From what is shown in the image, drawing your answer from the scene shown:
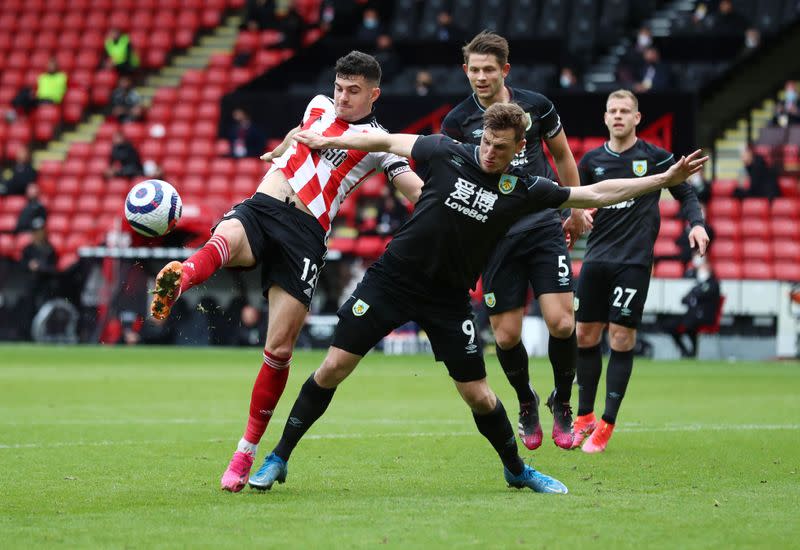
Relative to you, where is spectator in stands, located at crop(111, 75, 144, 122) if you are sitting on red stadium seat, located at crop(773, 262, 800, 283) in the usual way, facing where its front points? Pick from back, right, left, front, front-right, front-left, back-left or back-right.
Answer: right

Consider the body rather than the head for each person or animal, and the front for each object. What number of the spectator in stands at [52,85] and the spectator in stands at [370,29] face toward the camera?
2

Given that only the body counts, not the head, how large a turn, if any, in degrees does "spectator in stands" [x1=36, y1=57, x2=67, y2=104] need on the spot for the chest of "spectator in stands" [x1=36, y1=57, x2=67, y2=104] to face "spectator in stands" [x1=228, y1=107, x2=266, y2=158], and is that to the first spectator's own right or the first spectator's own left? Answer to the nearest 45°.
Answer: approximately 45° to the first spectator's own left

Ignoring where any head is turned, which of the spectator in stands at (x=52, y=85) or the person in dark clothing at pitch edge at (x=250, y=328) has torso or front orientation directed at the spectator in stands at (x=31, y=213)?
the spectator in stands at (x=52, y=85)

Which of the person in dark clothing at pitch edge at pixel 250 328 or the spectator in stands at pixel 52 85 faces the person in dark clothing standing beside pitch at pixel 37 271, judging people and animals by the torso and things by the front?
the spectator in stands at pixel 52 85
